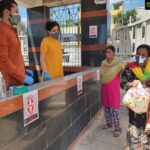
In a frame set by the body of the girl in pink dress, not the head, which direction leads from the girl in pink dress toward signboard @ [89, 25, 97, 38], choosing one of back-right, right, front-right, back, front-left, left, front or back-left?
back-right

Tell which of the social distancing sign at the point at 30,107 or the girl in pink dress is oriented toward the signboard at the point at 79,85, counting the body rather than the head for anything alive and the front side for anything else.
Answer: the girl in pink dress

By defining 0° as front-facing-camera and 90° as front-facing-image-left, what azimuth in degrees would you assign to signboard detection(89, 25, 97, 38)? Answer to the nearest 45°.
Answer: approximately 0°

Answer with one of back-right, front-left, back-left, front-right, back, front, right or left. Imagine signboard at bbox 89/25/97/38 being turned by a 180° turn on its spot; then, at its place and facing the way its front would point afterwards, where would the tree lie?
front

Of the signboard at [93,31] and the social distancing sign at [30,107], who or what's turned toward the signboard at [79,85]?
the signboard at [93,31]

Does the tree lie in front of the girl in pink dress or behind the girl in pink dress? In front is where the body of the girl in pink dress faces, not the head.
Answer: behind

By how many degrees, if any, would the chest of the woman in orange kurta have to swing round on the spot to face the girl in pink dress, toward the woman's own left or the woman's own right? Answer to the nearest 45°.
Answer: approximately 90° to the woman's own left

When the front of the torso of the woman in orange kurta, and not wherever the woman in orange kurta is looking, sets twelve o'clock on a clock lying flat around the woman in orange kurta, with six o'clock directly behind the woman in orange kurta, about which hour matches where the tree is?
The tree is roughly at 8 o'clock from the woman in orange kurta.

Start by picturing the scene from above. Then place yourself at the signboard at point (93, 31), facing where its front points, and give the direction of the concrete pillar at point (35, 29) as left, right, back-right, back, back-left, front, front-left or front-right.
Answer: back-right

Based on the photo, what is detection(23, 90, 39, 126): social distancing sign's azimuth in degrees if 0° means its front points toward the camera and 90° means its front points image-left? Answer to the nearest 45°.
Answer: approximately 315°

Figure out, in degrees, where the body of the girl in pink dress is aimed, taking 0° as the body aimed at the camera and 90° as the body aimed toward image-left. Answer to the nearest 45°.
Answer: approximately 45°

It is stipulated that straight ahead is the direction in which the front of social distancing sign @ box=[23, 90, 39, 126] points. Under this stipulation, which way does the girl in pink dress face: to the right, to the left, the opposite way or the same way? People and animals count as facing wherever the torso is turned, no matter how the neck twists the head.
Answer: to the right

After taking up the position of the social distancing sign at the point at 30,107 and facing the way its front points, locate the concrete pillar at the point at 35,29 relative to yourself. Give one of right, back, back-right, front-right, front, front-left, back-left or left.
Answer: back-left
